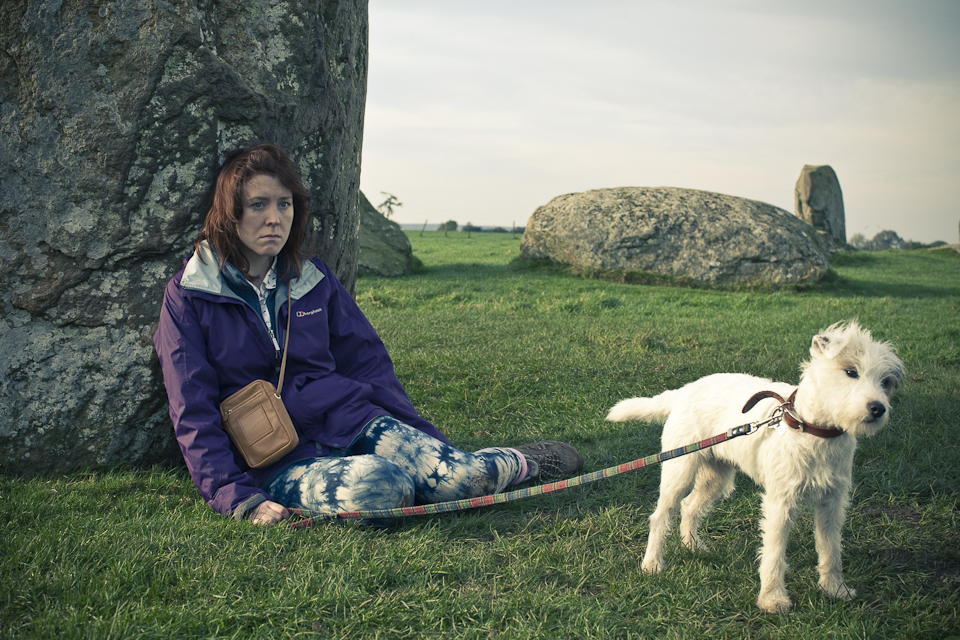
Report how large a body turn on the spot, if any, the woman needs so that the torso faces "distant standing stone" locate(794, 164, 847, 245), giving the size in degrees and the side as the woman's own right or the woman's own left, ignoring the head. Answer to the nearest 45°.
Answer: approximately 90° to the woman's own left

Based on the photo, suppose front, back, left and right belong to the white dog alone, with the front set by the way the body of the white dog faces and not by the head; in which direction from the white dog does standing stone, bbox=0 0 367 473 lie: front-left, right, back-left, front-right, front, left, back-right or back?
back-right

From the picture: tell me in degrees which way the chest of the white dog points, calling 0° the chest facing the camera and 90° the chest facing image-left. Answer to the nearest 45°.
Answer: approximately 315°

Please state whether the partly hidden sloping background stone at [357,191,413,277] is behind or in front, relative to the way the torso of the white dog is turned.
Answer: behind

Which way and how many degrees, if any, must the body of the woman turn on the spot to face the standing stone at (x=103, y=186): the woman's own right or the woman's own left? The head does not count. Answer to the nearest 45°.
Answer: approximately 180°

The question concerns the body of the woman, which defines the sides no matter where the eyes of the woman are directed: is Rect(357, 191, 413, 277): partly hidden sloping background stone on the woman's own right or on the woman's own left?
on the woman's own left

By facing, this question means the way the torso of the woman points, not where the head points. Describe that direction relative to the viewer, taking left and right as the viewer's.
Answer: facing the viewer and to the right of the viewer

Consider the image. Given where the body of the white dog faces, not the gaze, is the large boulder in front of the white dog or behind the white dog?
behind

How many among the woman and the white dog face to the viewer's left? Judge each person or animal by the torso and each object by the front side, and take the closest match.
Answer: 0

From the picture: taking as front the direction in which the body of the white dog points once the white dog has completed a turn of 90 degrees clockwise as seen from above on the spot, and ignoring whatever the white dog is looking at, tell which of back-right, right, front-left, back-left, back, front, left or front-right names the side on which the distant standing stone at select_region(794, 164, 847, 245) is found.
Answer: back-right

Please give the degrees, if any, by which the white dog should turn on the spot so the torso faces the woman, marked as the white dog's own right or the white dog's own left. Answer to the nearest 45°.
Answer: approximately 135° to the white dog's own right

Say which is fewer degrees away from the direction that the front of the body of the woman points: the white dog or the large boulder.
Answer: the white dog
